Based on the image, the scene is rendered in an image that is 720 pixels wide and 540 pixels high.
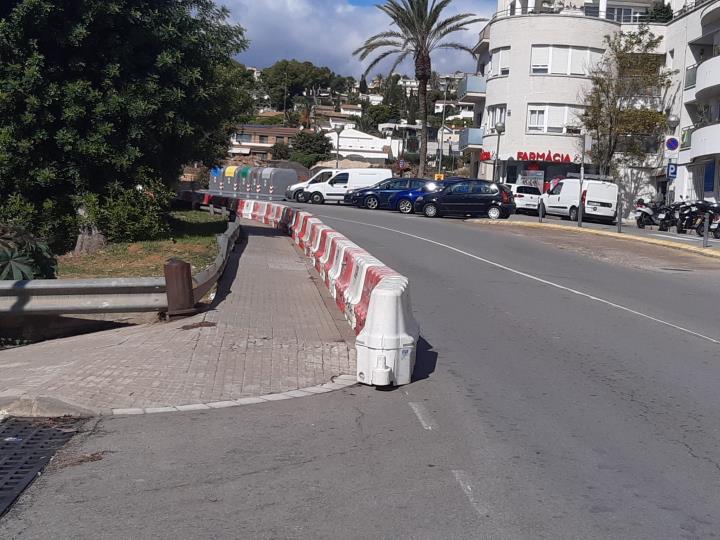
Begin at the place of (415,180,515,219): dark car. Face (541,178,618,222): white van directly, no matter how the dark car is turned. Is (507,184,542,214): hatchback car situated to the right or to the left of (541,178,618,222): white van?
left

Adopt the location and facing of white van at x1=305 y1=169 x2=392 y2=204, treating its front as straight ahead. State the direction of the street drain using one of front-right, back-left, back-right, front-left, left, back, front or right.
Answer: left

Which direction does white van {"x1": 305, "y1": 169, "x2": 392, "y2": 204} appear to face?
to the viewer's left

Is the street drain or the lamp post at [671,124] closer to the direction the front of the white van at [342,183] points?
the street drain

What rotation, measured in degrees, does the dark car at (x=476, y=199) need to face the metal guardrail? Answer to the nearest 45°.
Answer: approximately 90° to its left

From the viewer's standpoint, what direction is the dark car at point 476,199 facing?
to the viewer's left

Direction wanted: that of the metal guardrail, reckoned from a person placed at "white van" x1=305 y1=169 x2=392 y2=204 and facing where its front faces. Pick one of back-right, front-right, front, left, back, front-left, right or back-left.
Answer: left

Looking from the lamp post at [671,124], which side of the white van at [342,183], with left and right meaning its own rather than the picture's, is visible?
back

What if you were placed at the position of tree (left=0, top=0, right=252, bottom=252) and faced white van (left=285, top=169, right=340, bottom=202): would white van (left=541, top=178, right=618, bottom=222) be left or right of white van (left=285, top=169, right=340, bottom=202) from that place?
right
